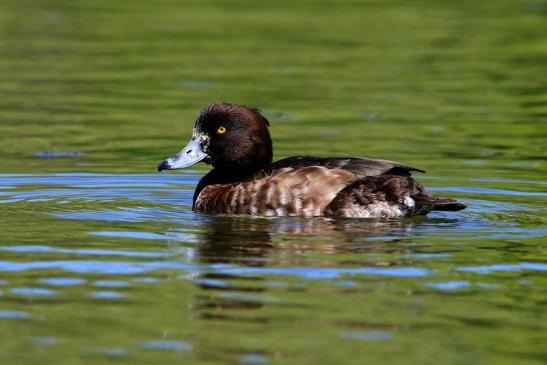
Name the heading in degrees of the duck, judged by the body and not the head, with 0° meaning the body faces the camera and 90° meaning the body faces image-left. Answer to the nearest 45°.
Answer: approximately 90°
